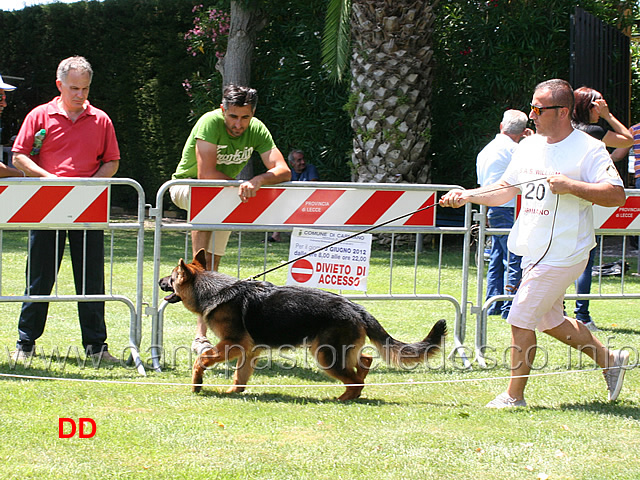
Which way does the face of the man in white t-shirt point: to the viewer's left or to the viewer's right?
to the viewer's left

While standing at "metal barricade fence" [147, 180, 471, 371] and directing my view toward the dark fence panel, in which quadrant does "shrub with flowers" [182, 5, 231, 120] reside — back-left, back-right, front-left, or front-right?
front-left

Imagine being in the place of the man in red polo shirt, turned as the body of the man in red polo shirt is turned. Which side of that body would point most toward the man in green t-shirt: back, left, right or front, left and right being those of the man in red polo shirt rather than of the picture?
left

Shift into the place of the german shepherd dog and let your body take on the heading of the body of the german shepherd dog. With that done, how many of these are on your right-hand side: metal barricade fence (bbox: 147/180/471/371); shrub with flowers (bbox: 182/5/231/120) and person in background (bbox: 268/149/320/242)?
3

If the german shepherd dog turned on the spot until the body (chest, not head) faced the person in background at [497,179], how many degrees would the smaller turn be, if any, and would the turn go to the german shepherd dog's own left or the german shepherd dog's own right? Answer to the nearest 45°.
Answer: approximately 135° to the german shepherd dog's own right

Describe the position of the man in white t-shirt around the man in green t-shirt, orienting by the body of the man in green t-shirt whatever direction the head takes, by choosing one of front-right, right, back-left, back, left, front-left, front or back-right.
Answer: front

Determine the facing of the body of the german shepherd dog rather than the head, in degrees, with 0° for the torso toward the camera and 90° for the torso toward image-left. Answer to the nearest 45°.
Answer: approximately 90°

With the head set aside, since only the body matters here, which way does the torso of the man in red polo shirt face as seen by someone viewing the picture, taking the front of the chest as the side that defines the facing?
toward the camera

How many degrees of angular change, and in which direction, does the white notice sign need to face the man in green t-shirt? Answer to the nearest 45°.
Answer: approximately 90° to its right

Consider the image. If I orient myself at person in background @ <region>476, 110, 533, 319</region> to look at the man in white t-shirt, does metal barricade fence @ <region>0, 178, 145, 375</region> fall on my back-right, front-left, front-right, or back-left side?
front-right

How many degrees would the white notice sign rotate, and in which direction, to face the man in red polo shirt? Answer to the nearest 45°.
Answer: approximately 90° to its right

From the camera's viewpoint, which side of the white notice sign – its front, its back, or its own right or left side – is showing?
front

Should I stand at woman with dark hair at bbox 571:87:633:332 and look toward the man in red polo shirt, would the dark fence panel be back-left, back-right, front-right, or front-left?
back-right
